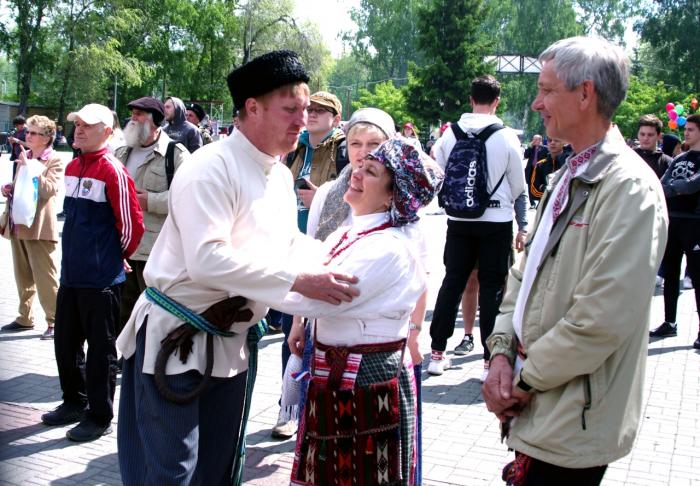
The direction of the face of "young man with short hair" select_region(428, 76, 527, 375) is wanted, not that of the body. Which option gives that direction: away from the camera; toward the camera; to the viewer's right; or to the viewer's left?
away from the camera

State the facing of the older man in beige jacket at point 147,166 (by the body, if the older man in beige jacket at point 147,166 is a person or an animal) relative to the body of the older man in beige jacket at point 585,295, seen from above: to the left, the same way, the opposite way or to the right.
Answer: to the left

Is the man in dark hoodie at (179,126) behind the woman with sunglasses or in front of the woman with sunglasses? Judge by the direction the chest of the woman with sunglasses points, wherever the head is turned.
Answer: behind

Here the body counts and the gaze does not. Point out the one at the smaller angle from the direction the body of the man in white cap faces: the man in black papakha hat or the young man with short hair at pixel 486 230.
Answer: the man in black papakha hat

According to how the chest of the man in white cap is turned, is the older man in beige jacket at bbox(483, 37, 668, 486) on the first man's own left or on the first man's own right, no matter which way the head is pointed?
on the first man's own left

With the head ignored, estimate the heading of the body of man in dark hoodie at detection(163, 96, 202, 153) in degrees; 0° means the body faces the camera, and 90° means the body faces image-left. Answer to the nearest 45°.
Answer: approximately 45°

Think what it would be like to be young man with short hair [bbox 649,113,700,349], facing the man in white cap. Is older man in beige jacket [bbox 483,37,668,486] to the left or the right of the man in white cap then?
left

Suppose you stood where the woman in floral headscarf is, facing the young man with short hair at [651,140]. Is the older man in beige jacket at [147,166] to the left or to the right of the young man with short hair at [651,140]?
left

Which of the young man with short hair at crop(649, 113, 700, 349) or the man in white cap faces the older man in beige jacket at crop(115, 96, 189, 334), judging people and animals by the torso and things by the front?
the young man with short hair

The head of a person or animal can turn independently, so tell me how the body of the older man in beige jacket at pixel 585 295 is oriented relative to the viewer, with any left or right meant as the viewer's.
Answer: facing to the left of the viewer

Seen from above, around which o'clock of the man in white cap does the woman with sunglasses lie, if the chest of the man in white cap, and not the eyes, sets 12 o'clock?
The woman with sunglasses is roughly at 4 o'clock from the man in white cap.

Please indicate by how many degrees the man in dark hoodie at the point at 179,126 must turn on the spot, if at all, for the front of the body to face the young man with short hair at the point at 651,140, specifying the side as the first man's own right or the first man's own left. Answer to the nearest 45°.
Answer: approximately 135° to the first man's own left

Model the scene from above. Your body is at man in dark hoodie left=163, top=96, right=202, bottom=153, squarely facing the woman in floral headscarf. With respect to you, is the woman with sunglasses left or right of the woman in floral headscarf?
right
